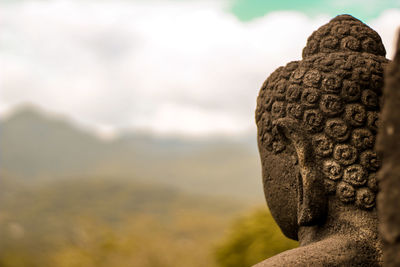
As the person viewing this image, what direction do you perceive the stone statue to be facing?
facing away from the viewer and to the left of the viewer
